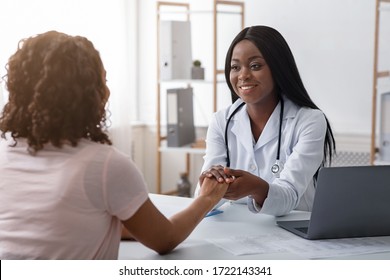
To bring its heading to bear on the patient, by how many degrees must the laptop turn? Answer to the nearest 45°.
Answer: approximately 90° to its left

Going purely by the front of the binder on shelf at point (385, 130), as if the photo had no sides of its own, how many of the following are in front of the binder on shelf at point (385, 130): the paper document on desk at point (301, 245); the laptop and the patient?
3

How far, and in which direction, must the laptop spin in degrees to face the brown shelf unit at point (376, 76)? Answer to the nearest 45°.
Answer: approximately 45° to its right

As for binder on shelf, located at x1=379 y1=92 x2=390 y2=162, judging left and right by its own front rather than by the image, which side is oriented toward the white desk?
front

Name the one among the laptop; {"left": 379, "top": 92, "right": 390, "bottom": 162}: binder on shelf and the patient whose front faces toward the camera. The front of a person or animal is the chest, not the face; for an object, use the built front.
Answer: the binder on shelf

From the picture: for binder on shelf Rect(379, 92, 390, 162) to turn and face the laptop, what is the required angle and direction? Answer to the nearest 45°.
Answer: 0° — it already faces it

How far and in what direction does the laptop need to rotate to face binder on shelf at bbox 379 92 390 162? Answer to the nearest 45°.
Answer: approximately 45° to its right

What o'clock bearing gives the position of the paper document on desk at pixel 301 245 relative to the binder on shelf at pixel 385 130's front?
The paper document on desk is roughly at 12 o'clock from the binder on shelf.

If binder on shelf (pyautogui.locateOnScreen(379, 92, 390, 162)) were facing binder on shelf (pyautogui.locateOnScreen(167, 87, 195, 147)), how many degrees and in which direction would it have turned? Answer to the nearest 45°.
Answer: approximately 90° to its right

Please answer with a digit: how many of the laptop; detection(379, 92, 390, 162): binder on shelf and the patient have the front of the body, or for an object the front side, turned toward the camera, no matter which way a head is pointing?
1

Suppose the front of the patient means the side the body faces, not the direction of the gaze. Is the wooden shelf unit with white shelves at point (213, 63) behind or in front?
in front

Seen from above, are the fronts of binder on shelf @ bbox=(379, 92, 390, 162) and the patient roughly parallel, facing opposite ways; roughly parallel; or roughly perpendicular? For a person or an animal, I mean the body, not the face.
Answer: roughly parallel, facing opposite ways

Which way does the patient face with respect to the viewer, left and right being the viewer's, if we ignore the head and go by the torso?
facing away from the viewer and to the right of the viewer

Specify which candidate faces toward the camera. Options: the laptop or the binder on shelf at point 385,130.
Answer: the binder on shelf

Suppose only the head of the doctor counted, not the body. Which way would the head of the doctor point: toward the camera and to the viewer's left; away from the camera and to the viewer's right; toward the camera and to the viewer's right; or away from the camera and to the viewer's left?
toward the camera and to the viewer's left

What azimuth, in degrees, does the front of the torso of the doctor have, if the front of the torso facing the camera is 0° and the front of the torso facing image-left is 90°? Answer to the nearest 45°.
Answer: approximately 45°

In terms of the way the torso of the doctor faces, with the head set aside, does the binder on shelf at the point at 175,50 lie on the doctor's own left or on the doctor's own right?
on the doctor's own right

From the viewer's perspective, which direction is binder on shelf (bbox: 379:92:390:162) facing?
toward the camera

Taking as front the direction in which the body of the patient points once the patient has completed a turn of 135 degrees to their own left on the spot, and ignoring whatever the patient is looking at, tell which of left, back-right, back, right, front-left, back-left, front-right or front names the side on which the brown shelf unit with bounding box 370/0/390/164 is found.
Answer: back-right
